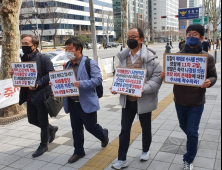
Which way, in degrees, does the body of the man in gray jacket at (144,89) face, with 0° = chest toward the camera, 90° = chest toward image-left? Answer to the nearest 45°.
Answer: approximately 45°

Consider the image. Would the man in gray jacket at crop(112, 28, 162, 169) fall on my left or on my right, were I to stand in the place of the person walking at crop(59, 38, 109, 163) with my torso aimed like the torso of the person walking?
on my left

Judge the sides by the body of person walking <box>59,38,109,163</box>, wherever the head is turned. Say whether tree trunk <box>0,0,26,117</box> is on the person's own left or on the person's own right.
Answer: on the person's own right

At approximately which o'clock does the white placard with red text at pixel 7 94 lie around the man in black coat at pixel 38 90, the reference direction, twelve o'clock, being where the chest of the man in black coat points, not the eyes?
The white placard with red text is roughly at 4 o'clock from the man in black coat.

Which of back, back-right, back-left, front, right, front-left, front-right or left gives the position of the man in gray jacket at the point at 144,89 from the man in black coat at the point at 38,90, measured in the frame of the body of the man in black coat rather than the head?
left

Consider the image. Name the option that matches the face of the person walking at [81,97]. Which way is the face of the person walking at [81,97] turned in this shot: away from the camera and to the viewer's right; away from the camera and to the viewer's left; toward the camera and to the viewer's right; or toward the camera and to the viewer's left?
toward the camera and to the viewer's left

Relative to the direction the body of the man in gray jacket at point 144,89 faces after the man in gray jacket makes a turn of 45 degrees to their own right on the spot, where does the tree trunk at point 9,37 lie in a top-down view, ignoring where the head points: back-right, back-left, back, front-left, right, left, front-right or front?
front-right

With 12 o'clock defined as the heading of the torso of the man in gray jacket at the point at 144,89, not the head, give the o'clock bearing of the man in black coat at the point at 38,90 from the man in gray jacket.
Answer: The man in black coat is roughly at 2 o'clock from the man in gray jacket.

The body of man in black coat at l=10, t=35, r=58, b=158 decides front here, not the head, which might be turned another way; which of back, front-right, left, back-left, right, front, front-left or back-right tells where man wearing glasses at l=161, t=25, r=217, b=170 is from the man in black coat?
left

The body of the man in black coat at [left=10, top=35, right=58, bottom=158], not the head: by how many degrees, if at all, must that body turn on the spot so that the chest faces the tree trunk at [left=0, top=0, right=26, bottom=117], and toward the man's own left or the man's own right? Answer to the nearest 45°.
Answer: approximately 135° to the man's own right
